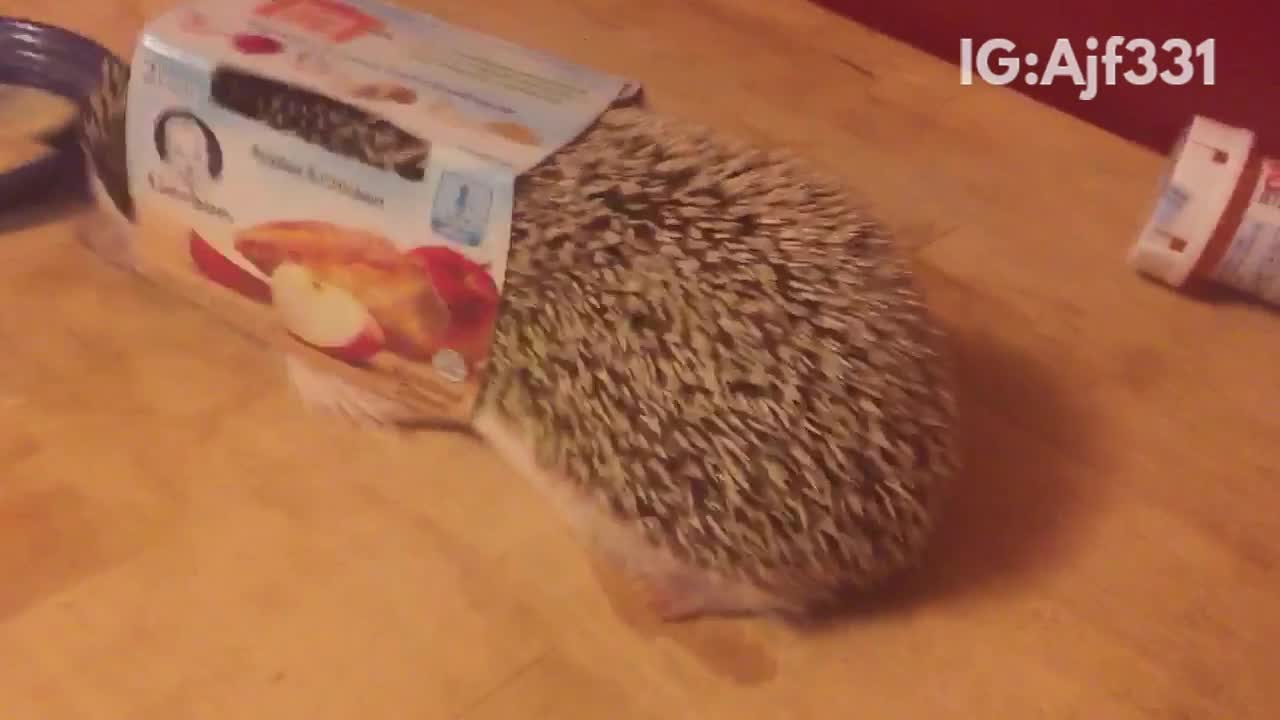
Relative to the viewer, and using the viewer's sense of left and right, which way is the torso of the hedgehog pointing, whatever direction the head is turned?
facing away from the viewer and to the left of the viewer
